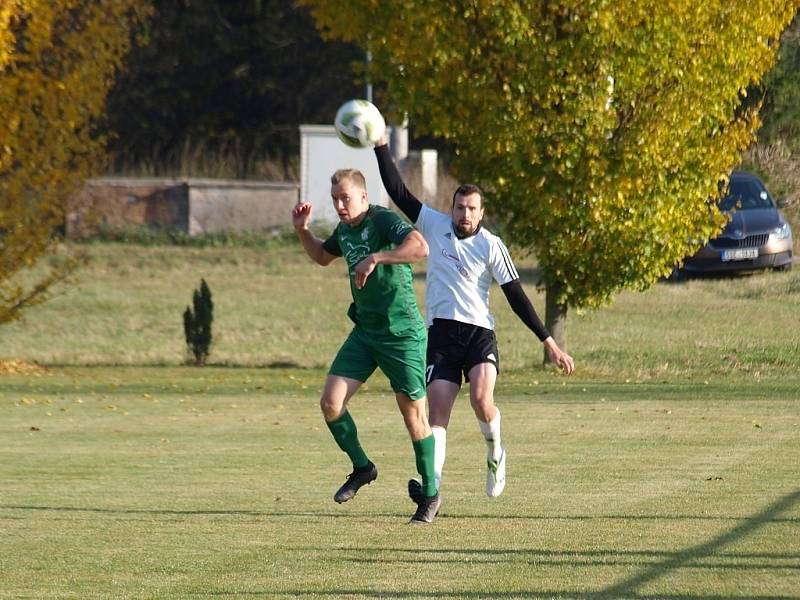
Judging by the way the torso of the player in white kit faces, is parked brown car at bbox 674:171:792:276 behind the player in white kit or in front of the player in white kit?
behind

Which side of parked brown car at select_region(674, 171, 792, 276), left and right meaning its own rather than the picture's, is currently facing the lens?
front

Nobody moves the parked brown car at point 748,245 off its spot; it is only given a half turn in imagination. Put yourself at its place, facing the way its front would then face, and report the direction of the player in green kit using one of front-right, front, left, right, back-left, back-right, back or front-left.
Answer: back

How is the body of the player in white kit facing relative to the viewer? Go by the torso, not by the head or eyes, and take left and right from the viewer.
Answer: facing the viewer

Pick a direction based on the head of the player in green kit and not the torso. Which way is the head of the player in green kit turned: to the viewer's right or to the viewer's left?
to the viewer's left

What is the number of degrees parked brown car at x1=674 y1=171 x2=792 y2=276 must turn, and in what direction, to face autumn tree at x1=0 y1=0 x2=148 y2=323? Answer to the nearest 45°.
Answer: approximately 45° to its right

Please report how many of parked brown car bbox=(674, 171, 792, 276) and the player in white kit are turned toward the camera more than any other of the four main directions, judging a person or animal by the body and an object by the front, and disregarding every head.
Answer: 2

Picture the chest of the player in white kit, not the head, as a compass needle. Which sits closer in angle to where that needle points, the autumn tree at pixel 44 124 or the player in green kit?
the player in green kit

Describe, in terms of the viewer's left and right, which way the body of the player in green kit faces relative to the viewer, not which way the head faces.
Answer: facing the viewer and to the left of the viewer

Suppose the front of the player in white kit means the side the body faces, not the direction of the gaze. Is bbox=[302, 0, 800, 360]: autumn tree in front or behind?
behind

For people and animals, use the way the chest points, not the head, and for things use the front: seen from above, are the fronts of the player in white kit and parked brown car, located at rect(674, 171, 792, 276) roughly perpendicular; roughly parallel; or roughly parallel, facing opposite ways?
roughly parallel
